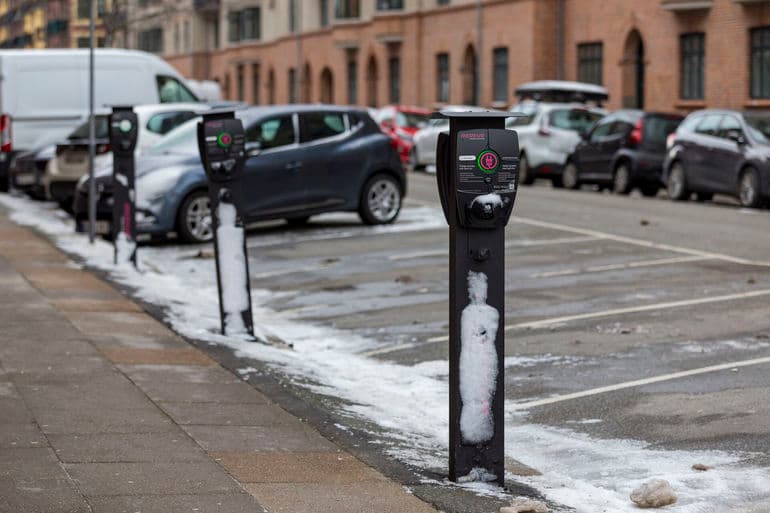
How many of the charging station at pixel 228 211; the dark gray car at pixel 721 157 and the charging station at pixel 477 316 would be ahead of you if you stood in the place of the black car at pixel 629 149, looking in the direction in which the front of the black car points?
0

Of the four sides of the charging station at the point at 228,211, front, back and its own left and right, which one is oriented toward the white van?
back

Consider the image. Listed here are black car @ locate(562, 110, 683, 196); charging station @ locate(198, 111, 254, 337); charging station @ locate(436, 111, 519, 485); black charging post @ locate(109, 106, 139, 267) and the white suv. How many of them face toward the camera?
3

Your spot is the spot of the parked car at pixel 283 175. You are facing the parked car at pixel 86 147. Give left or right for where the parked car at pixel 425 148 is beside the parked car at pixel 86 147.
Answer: right

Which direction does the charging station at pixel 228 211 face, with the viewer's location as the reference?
facing the viewer

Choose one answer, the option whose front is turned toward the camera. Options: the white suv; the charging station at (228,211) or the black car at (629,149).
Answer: the charging station

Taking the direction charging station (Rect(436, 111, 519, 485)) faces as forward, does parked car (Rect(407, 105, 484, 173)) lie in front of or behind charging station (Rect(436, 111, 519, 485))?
behind

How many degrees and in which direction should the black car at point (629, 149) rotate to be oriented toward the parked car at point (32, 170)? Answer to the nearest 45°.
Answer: approximately 90° to its left

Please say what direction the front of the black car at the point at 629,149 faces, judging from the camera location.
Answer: facing away from the viewer and to the left of the viewer

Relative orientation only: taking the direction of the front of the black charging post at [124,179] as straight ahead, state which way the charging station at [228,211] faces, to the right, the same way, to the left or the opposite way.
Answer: the same way

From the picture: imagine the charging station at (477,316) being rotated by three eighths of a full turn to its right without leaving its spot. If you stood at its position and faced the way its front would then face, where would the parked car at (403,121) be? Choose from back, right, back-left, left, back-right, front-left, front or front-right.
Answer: front-right

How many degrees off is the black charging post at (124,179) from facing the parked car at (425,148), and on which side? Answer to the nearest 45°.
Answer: approximately 180°

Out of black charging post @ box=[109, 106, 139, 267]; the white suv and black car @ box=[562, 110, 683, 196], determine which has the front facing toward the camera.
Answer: the black charging post

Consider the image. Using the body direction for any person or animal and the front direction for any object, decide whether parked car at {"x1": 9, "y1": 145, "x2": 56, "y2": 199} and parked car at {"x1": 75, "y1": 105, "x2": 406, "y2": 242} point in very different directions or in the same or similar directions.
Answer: same or similar directions

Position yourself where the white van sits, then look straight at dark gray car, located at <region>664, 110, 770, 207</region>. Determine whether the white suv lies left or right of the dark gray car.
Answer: left

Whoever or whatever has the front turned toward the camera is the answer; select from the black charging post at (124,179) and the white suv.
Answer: the black charging post
